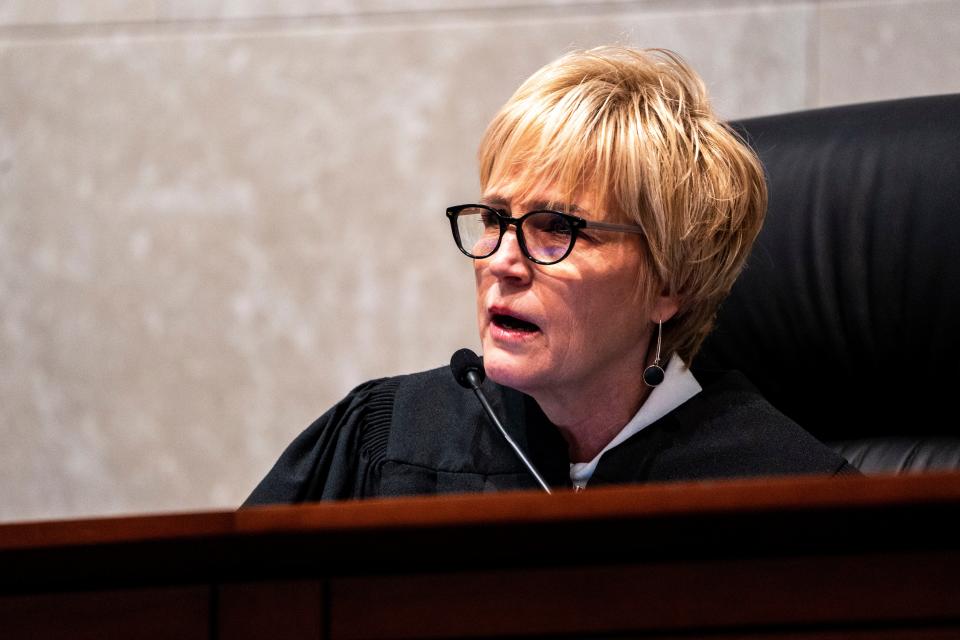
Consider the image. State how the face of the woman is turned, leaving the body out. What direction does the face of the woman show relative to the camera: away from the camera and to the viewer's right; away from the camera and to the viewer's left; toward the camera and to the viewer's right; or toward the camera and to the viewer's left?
toward the camera and to the viewer's left

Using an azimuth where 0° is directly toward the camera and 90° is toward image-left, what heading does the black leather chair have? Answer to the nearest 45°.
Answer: approximately 45°
